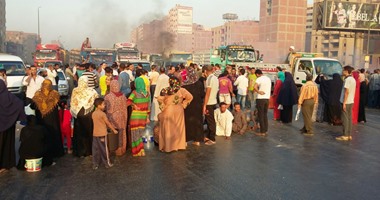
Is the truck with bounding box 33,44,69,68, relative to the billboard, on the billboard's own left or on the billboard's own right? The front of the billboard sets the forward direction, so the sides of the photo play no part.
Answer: on the billboard's own right

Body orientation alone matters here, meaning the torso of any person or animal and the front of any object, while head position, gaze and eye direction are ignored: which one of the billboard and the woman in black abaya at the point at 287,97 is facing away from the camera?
the woman in black abaya

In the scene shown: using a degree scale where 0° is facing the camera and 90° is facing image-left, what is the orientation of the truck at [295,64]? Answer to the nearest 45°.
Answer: approximately 315°

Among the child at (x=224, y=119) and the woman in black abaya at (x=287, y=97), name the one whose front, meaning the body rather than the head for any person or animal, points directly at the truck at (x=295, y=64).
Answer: the woman in black abaya

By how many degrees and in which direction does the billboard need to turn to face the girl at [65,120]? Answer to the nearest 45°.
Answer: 0° — it already faces them

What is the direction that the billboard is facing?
toward the camera

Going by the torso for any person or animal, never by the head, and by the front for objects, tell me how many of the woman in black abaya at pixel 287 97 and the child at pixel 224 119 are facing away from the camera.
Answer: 1

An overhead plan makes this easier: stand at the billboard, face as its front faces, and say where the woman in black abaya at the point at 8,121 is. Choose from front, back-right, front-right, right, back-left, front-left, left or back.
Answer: front

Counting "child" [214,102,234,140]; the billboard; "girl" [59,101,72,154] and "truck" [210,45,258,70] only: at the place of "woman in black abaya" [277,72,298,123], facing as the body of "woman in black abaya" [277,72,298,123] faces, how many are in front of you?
2
